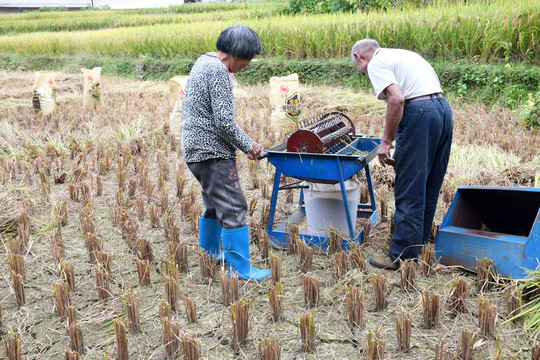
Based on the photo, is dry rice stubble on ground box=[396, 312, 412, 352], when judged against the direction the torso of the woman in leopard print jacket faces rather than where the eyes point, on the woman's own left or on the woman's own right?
on the woman's own right

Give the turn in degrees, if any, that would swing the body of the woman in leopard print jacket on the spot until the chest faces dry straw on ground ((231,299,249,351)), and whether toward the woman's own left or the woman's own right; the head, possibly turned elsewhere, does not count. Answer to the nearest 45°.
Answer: approximately 90° to the woman's own right

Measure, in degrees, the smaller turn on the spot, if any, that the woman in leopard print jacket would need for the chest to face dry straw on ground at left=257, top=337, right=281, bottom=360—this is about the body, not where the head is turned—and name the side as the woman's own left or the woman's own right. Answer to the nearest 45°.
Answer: approximately 90° to the woman's own right

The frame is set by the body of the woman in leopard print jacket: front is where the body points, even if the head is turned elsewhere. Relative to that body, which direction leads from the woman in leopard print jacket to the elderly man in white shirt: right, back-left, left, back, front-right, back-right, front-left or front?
front

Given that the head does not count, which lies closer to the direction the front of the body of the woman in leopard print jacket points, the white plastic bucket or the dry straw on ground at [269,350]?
the white plastic bucket

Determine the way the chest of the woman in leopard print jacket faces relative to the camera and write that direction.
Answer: to the viewer's right

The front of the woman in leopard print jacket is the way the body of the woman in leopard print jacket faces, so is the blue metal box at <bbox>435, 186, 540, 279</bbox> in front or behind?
in front

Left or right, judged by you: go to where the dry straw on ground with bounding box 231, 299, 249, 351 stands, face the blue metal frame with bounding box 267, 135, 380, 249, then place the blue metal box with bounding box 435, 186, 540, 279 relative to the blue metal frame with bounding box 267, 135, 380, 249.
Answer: right

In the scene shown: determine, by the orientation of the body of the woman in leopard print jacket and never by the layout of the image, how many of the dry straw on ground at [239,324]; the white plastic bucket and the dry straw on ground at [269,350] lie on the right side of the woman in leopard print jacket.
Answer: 2

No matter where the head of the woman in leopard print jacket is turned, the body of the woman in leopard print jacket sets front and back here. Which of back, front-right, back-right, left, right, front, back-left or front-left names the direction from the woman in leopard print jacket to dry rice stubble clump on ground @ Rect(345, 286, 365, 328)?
front-right

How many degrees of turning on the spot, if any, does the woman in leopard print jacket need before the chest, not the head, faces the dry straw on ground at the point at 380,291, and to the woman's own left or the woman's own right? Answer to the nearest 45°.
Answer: approximately 45° to the woman's own right
